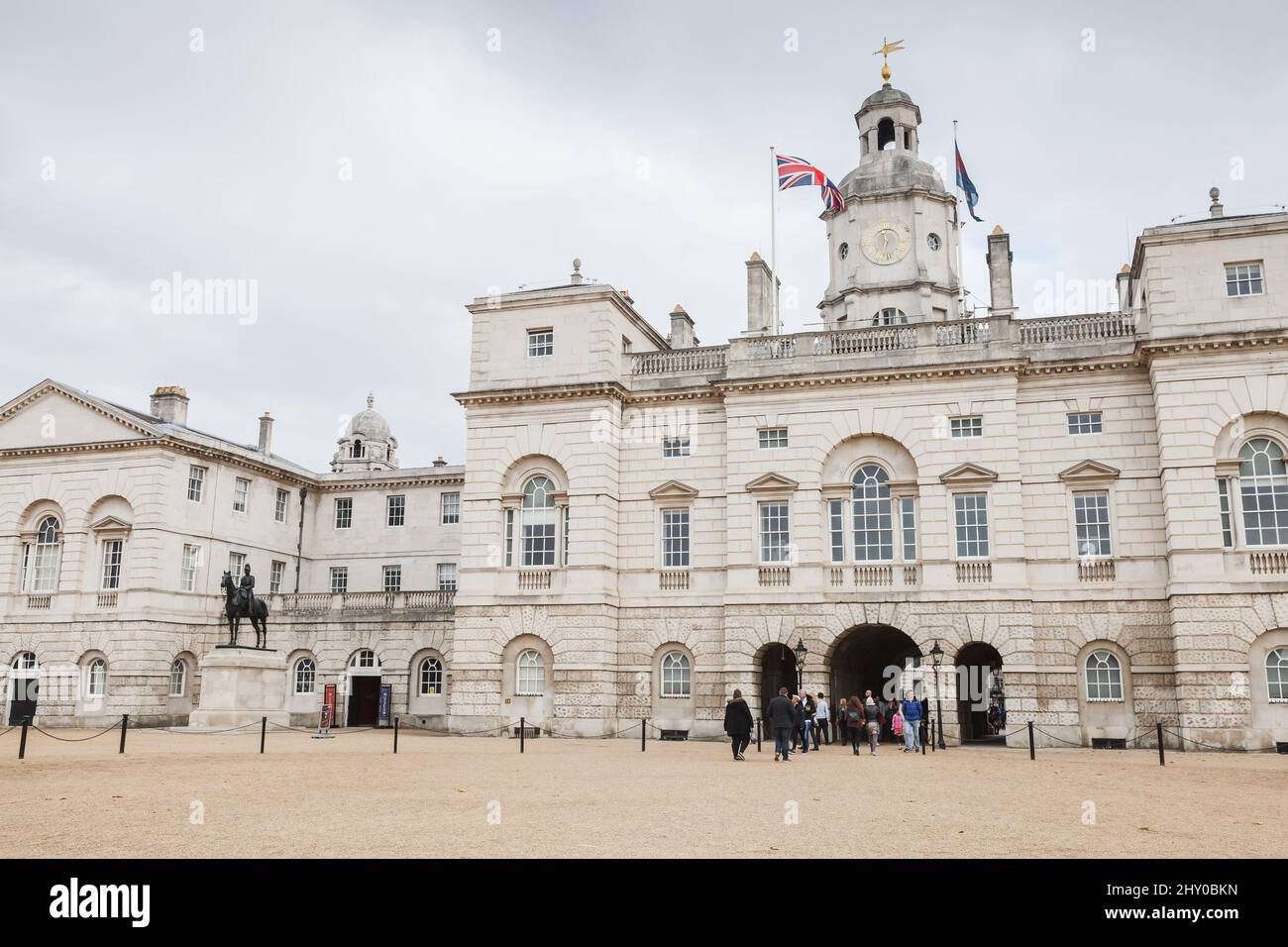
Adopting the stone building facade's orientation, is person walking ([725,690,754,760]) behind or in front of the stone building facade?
in front

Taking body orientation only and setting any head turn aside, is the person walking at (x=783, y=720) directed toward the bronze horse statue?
no

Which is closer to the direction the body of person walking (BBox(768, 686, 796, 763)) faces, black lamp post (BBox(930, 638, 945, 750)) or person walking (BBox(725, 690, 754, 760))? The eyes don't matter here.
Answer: the black lamp post

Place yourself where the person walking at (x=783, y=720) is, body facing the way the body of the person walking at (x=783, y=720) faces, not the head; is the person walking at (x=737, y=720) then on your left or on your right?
on your left

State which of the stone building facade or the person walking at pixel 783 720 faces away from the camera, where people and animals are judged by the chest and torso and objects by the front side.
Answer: the person walking

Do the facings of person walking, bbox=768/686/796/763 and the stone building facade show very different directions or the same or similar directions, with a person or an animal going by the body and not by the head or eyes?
very different directions

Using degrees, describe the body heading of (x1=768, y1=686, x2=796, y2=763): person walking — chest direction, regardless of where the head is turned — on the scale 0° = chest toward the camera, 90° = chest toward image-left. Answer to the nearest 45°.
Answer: approximately 180°

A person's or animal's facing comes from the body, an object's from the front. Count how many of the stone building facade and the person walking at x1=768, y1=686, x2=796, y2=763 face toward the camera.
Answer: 1

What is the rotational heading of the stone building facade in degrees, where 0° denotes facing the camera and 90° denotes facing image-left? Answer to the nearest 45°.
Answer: approximately 0°

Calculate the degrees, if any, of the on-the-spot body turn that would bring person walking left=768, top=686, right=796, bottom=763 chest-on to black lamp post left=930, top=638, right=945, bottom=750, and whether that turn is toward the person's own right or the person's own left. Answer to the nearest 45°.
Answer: approximately 45° to the person's own right
